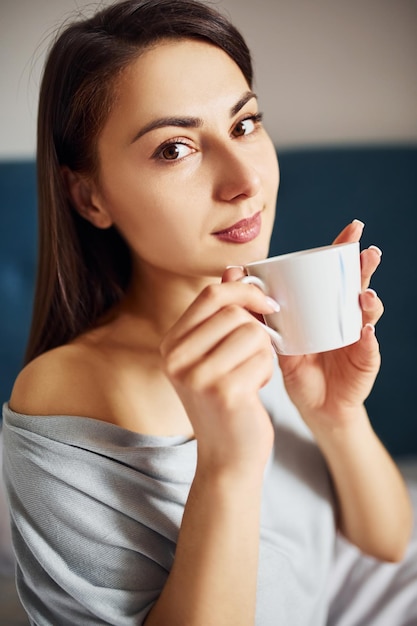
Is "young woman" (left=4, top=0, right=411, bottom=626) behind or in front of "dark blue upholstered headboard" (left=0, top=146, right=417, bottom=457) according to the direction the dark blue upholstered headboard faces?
in front

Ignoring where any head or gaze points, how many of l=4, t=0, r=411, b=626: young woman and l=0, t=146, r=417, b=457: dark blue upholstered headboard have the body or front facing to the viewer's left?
0
